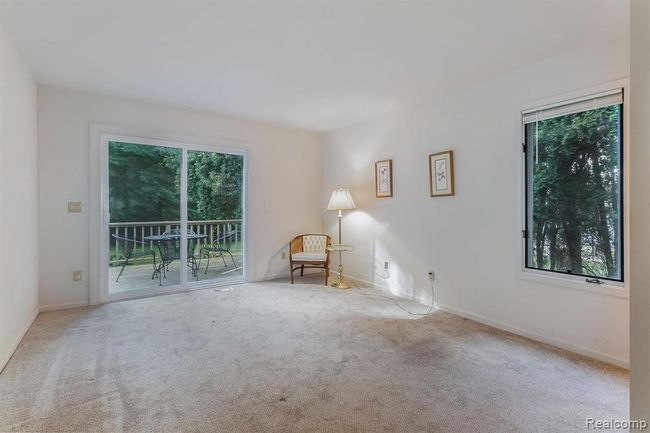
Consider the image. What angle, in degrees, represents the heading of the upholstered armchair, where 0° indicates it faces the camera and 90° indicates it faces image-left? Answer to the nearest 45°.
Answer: approximately 0°

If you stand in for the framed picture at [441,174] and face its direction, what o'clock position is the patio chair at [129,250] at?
The patio chair is roughly at 1 o'clock from the framed picture.

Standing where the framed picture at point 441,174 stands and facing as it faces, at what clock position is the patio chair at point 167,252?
The patio chair is roughly at 1 o'clock from the framed picture.

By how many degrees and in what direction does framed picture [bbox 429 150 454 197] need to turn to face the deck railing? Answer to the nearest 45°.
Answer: approximately 45° to its right

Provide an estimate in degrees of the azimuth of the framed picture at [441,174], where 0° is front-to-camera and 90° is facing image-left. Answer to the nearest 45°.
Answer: approximately 45°

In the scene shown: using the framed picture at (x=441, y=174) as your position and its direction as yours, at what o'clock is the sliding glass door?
The sliding glass door is roughly at 1 o'clock from the framed picture.

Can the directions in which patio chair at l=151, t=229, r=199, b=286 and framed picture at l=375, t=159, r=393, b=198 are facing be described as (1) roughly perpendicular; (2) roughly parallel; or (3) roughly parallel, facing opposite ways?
roughly perpendicular

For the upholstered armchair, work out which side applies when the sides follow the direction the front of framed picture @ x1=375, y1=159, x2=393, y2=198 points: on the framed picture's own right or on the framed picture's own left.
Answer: on the framed picture's own right

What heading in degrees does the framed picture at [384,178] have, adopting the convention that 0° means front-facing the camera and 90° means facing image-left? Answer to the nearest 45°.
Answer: approximately 45°

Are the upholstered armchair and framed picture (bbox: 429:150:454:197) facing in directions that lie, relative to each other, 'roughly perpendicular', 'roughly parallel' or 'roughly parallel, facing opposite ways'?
roughly perpendicular

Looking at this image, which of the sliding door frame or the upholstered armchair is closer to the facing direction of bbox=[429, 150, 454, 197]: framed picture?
the sliding door frame
